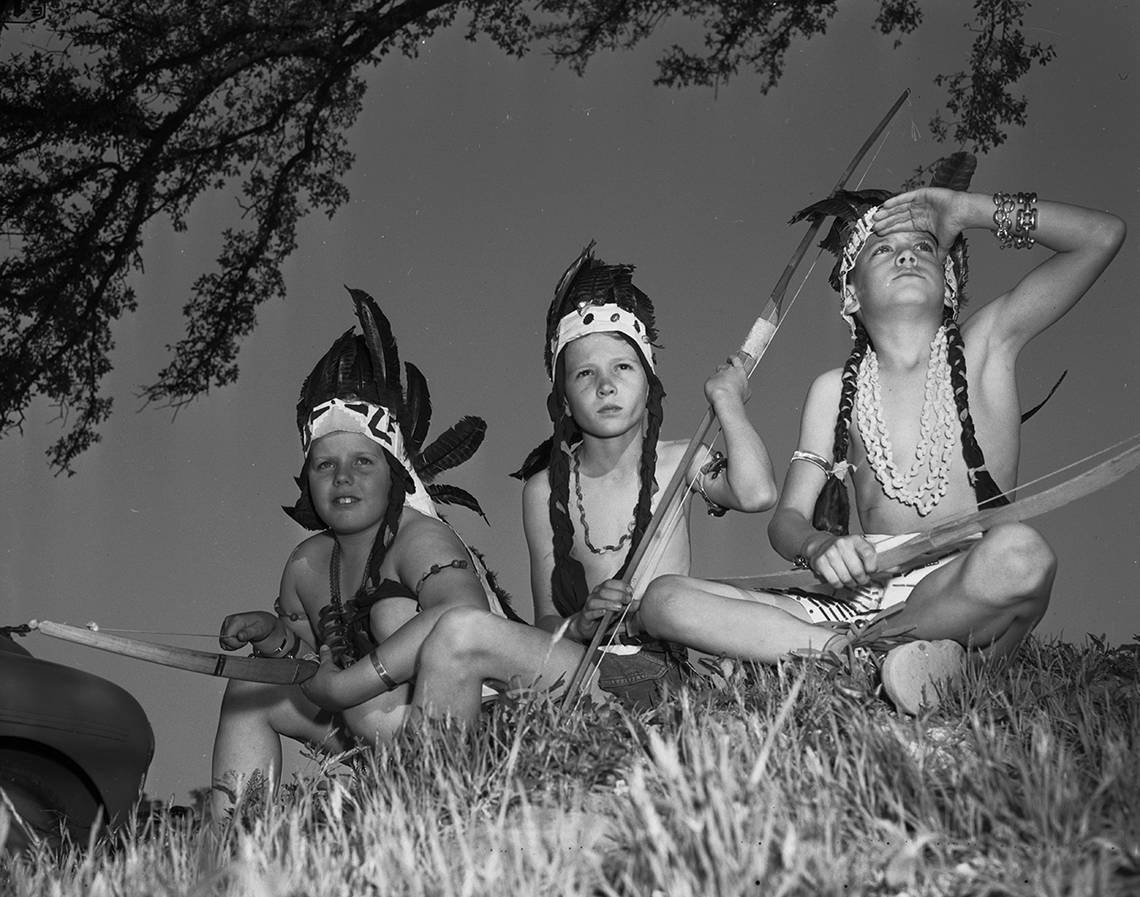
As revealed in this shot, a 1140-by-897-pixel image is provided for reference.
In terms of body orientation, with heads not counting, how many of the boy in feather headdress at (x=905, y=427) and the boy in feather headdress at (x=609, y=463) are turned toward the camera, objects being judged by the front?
2

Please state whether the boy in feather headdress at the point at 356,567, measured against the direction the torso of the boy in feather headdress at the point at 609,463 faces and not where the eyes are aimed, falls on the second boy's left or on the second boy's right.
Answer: on the second boy's right

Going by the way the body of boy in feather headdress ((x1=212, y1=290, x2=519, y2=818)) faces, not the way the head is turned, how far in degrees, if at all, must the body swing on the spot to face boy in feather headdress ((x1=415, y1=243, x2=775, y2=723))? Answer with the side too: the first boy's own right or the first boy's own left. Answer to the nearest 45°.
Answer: approximately 135° to the first boy's own left

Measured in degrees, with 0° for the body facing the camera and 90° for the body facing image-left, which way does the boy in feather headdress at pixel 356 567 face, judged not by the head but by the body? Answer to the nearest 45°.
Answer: approximately 45°

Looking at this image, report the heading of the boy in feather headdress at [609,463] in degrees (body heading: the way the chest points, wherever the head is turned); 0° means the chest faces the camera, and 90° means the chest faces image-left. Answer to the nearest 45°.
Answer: approximately 0°

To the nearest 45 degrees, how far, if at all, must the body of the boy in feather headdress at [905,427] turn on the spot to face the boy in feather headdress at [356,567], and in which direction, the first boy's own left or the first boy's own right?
approximately 90° to the first boy's own right

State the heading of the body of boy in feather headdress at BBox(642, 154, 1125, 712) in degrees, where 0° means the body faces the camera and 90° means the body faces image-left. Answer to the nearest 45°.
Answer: approximately 0°
